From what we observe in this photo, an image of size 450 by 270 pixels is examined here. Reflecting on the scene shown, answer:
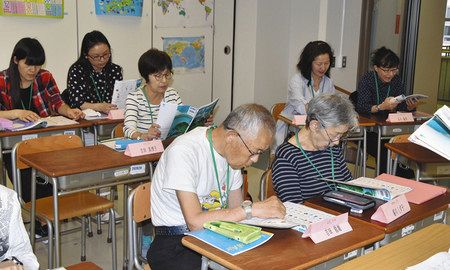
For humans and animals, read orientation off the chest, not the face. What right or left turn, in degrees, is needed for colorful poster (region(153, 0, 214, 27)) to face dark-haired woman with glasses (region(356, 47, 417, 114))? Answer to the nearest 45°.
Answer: approximately 45° to its left

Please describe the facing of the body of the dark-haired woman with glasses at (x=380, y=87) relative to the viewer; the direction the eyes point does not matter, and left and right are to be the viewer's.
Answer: facing the viewer and to the right of the viewer

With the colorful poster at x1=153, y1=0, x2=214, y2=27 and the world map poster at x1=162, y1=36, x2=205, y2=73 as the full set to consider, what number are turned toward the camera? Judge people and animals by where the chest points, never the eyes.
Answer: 2

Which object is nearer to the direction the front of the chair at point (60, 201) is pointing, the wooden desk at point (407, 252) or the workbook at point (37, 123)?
the wooden desk

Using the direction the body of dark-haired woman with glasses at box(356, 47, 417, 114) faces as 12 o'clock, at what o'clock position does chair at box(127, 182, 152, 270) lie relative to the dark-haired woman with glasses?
The chair is roughly at 2 o'clock from the dark-haired woman with glasses.

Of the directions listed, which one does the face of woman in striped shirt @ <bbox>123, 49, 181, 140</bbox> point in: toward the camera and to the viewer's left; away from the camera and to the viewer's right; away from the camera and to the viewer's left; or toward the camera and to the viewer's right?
toward the camera and to the viewer's right

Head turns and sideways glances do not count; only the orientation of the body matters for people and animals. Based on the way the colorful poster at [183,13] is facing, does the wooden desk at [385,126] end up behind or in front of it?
in front

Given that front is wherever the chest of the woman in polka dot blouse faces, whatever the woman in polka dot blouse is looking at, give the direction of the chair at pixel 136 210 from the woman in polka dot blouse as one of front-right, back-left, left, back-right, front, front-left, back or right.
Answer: front-right

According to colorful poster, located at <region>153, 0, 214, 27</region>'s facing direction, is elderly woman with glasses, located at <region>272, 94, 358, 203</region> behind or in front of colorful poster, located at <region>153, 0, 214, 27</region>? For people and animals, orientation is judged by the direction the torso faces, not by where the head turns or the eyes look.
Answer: in front

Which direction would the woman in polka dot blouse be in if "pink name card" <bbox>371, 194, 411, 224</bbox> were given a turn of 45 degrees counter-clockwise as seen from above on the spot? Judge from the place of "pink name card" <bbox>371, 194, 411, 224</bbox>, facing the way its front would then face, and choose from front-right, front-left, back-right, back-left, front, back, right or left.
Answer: back-left

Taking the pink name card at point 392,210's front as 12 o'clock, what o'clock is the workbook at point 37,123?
The workbook is roughly at 5 o'clock from the pink name card.

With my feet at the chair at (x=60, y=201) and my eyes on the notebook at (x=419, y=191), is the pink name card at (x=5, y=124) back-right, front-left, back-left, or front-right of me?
back-left

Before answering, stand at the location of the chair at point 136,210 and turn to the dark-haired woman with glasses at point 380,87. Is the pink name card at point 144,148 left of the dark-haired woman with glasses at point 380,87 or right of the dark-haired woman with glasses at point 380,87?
left

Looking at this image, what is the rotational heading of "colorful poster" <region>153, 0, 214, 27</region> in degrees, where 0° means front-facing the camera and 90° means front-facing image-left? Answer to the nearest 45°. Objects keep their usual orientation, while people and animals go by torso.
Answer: approximately 0°

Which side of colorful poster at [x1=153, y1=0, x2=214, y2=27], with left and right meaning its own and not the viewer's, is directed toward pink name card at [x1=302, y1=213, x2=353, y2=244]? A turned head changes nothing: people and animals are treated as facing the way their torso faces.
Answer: front
